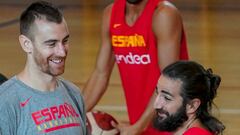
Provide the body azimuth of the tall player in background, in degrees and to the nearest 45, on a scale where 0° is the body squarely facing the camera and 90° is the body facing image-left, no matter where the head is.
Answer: approximately 45°
